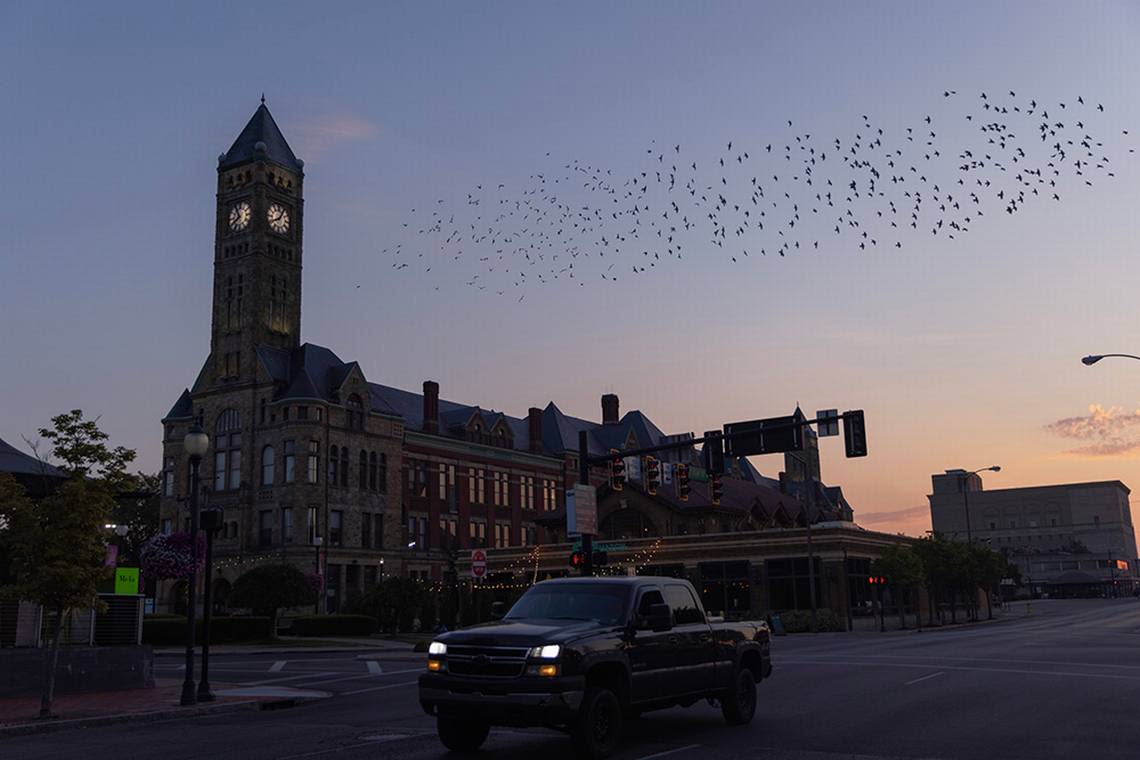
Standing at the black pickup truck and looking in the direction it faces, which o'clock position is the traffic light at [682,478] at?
The traffic light is roughly at 5 o'clock from the black pickup truck.

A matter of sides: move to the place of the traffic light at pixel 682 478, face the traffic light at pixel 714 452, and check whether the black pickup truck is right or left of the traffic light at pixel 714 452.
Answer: right

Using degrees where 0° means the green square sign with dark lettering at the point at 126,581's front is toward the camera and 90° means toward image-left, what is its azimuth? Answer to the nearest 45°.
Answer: approximately 0°

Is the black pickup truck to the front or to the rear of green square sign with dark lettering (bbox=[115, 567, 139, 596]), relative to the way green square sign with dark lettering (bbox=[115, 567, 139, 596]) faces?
to the front

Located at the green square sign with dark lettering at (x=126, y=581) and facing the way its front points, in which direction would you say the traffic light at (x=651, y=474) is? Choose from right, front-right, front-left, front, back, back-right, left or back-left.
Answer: left

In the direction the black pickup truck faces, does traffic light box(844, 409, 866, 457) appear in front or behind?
behind

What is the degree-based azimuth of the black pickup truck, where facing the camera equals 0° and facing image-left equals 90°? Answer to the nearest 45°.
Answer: approximately 45°
